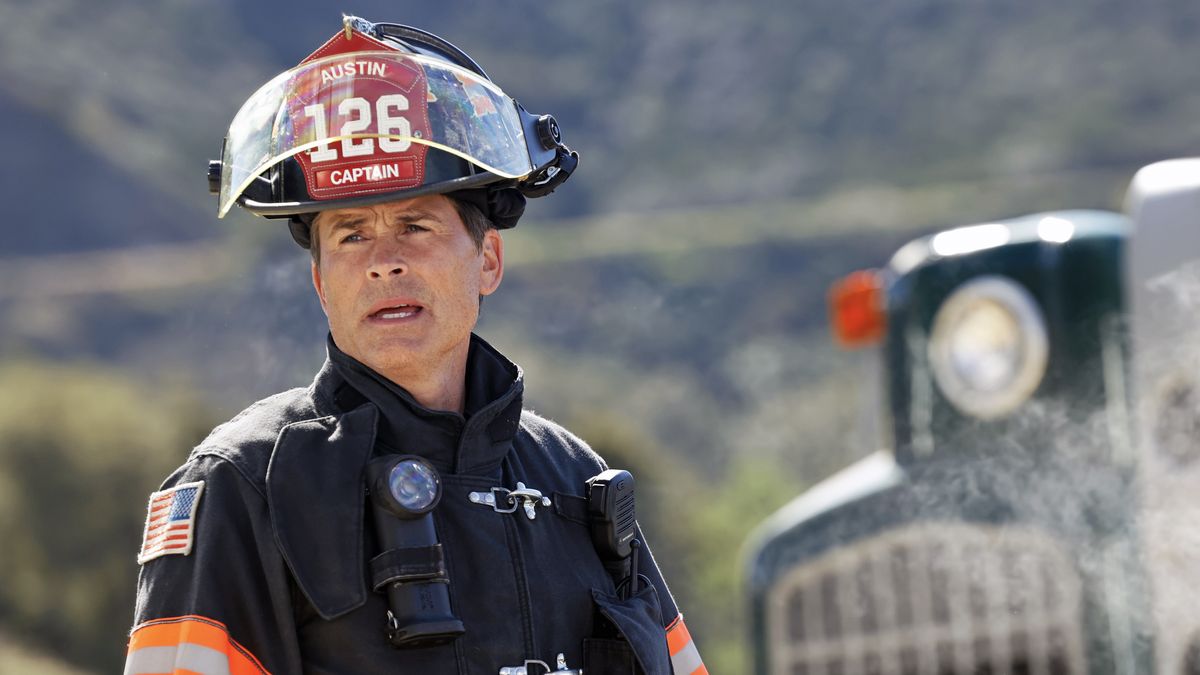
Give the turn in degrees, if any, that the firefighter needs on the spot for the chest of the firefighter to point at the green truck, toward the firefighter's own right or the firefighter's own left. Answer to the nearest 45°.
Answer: approximately 90° to the firefighter's own left

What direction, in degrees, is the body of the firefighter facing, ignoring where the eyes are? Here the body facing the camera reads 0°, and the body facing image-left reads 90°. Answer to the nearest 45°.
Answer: approximately 315°
